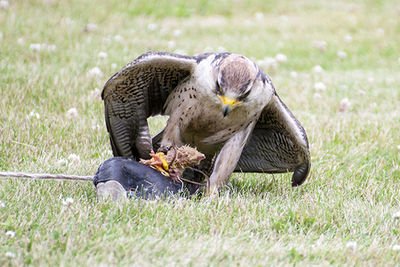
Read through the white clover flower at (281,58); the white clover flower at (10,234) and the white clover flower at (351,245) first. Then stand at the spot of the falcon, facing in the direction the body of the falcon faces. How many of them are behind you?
1

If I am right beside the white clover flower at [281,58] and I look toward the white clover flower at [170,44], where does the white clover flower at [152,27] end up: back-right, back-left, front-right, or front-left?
front-right

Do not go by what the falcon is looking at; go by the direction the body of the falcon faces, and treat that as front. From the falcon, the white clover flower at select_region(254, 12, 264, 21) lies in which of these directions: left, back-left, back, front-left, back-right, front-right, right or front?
back

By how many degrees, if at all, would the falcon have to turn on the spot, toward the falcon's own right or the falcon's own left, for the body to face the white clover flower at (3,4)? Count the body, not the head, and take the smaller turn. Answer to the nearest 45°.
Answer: approximately 135° to the falcon's own right

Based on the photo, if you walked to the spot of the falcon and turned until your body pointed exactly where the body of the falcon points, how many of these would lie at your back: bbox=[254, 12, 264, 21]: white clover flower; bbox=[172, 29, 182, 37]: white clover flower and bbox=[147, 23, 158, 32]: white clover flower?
3

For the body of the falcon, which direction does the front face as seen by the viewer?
toward the camera

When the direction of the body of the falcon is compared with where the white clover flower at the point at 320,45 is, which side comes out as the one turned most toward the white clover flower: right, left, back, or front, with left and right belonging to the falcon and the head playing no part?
back

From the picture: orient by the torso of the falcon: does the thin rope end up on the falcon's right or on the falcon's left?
on the falcon's right

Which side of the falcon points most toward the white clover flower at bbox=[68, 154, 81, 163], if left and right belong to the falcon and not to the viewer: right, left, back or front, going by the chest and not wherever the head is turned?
right

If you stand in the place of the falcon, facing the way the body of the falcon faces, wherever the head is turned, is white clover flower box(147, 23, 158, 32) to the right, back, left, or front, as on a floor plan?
back

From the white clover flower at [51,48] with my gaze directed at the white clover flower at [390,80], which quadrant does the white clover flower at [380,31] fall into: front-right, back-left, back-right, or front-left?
front-left

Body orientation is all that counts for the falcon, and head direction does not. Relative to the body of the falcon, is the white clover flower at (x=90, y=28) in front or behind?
behind

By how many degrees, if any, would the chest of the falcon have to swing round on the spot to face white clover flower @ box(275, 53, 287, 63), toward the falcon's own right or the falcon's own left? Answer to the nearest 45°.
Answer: approximately 180°

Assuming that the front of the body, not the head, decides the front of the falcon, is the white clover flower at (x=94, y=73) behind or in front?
behind
